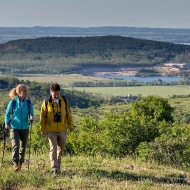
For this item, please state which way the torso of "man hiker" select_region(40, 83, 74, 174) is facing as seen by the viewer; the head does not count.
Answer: toward the camera
